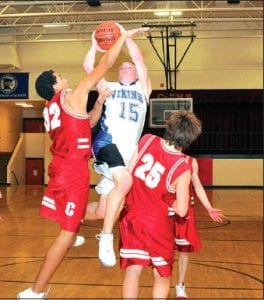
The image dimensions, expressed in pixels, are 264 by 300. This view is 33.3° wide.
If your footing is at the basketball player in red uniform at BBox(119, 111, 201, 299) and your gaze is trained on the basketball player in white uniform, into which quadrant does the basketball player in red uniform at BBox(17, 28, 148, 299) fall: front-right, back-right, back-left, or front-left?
front-left

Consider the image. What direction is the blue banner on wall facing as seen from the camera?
toward the camera

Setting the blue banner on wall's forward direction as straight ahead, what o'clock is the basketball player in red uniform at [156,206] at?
The basketball player in red uniform is roughly at 12 o'clock from the blue banner on wall.

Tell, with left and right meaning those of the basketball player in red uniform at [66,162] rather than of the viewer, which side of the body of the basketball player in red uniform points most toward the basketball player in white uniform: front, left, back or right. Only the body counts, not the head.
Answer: front

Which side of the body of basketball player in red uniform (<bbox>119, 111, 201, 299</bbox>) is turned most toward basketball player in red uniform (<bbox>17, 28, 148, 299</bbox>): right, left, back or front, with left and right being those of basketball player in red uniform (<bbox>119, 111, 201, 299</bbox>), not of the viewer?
left

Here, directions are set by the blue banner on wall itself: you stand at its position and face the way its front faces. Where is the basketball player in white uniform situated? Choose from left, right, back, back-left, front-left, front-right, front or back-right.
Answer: front

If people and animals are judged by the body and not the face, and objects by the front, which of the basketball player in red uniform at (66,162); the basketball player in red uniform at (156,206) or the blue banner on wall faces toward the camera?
the blue banner on wall

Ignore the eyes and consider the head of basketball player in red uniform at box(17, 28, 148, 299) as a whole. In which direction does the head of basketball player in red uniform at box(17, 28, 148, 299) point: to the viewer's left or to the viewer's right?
to the viewer's right

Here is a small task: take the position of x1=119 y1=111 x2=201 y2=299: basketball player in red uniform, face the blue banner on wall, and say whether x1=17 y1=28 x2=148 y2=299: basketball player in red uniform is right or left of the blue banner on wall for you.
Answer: left

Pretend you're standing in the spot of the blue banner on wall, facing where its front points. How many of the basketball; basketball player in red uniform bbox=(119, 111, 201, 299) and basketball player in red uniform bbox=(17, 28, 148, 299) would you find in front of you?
3

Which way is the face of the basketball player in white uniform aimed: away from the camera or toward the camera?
toward the camera

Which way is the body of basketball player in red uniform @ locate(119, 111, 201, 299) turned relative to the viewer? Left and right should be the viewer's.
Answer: facing away from the viewer and to the right of the viewer

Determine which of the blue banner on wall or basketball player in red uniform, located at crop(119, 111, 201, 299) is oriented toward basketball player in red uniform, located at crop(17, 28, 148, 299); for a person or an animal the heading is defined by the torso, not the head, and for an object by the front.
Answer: the blue banner on wall

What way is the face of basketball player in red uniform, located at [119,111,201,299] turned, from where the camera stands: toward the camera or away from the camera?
away from the camera

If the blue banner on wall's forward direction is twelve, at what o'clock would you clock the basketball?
The basketball is roughly at 12 o'clock from the blue banner on wall.

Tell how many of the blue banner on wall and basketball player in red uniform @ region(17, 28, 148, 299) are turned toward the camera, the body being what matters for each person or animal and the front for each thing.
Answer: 1
